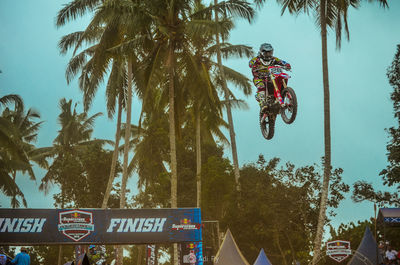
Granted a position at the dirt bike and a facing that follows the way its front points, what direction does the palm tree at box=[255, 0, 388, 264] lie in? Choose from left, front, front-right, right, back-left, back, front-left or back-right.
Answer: back-left

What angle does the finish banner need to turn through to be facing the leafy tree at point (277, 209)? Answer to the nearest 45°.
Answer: approximately 135° to its left

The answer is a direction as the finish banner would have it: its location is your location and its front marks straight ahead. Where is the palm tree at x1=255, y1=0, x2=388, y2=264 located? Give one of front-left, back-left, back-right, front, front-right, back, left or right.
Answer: left

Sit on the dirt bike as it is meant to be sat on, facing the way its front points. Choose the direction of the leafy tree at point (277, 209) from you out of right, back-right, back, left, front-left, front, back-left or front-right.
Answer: back-left

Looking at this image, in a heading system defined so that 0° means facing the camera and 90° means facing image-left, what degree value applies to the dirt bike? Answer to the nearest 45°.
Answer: approximately 315°

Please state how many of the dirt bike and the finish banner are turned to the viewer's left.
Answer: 0

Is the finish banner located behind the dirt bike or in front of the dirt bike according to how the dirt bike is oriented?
behind

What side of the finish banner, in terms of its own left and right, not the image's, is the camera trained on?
front

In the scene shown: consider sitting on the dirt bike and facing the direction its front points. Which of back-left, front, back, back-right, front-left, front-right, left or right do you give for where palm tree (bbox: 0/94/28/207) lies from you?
back
